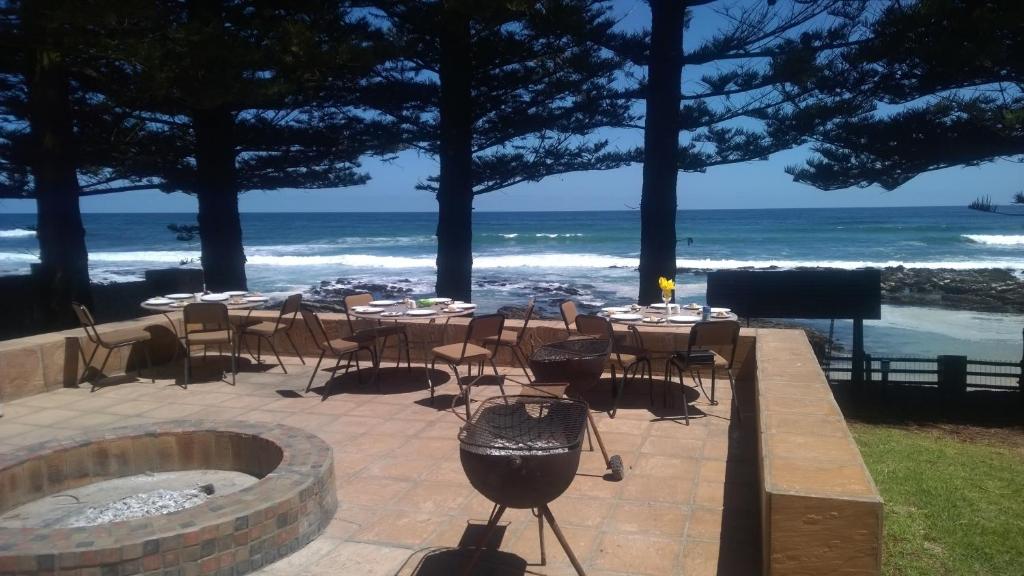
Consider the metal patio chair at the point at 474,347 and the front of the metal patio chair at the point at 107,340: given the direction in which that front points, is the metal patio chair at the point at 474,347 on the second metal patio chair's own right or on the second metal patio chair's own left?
on the second metal patio chair's own right

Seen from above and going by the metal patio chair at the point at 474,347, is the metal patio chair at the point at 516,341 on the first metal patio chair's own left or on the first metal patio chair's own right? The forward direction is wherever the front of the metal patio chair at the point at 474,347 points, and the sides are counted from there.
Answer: on the first metal patio chair's own right

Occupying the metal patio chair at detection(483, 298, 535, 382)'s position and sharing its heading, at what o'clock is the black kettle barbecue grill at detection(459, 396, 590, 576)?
The black kettle barbecue grill is roughly at 9 o'clock from the metal patio chair.

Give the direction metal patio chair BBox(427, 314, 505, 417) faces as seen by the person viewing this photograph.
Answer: facing away from the viewer and to the left of the viewer

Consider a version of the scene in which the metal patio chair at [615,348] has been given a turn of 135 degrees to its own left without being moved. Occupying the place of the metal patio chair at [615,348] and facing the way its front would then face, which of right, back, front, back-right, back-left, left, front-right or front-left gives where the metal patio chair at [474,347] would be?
front

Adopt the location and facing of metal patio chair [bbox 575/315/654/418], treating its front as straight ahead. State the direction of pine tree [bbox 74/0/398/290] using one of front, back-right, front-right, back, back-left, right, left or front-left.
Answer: left

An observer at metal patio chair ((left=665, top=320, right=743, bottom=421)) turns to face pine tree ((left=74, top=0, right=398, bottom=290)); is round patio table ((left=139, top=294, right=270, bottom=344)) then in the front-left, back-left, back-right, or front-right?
front-left

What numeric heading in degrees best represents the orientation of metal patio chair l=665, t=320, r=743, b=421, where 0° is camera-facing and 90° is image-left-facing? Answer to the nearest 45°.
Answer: approximately 135°

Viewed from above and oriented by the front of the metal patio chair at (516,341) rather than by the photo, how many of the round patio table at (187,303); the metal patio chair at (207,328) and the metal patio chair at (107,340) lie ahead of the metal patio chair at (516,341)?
3

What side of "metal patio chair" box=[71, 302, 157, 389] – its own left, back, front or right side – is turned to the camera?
right

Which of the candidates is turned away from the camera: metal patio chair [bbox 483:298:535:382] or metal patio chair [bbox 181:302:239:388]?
metal patio chair [bbox 181:302:239:388]

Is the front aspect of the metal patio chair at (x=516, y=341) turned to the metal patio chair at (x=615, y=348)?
no

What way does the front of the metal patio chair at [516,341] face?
to the viewer's left

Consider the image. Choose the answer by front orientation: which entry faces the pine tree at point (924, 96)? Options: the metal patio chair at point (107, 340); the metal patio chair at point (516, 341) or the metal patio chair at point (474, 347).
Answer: the metal patio chair at point (107, 340)

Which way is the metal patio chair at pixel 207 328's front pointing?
away from the camera

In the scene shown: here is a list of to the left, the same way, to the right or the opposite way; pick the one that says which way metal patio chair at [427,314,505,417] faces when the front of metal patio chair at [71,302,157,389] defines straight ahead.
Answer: to the left

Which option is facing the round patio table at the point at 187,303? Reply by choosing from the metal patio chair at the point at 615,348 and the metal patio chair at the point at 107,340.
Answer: the metal patio chair at the point at 107,340

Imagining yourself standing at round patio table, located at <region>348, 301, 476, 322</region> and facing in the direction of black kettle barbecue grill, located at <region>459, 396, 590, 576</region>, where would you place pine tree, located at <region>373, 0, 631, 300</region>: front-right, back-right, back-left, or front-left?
back-left

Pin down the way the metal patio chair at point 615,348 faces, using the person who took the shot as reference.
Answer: facing away from the viewer and to the right of the viewer
